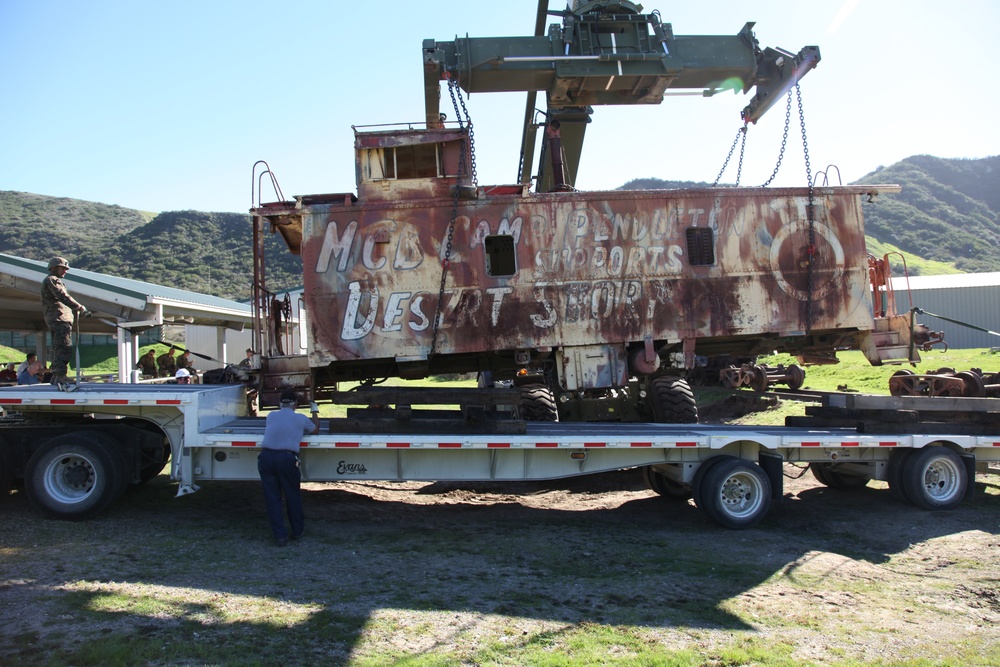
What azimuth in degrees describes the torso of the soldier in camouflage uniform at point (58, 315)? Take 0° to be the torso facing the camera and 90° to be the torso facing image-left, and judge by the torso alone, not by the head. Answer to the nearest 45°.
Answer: approximately 270°

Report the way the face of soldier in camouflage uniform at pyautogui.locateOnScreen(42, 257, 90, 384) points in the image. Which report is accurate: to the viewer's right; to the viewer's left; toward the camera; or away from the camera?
to the viewer's right

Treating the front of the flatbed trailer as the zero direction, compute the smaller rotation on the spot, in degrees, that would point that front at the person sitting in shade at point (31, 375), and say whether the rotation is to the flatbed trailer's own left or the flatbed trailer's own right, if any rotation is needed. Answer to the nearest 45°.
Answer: approximately 45° to the flatbed trailer's own right

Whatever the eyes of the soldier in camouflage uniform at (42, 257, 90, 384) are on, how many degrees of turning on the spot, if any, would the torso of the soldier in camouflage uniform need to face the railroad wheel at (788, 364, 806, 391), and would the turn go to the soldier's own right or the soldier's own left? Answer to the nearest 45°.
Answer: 0° — they already face it

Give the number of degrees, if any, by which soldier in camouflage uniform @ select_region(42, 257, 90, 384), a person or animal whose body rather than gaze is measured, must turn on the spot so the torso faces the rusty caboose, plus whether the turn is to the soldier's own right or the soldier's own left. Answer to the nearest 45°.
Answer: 0° — they already face it

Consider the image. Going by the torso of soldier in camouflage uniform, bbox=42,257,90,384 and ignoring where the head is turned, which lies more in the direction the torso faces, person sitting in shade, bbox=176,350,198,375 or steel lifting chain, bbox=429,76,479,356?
the steel lifting chain

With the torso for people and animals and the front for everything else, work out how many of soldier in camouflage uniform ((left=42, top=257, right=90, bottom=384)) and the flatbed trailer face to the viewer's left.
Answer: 1

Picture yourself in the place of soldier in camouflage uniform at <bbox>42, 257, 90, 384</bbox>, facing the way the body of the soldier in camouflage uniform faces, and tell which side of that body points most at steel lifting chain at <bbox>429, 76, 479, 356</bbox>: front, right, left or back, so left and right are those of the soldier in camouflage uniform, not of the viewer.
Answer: front

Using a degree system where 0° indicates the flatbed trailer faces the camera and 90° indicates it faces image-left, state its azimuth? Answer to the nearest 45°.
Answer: approximately 90°
